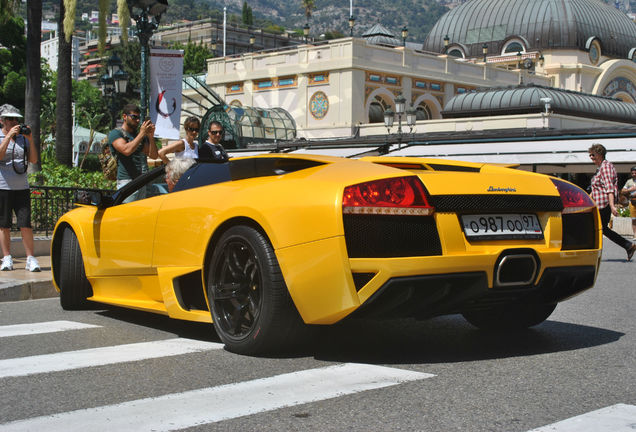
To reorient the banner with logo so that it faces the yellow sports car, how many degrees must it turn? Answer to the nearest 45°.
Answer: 0° — it already faces it

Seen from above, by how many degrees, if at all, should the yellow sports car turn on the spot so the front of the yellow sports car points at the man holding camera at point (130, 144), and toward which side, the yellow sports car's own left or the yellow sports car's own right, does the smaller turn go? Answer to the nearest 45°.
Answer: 0° — it already faces them

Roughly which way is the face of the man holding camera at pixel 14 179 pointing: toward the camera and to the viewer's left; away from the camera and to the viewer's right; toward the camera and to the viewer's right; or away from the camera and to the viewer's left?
toward the camera and to the viewer's right

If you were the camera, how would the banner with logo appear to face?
facing the viewer

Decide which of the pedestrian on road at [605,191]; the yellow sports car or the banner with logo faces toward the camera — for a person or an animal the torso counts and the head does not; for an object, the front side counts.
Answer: the banner with logo

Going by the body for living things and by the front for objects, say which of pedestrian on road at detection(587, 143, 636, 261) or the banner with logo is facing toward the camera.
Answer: the banner with logo

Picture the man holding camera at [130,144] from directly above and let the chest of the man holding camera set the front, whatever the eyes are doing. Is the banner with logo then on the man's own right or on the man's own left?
on the man's own left

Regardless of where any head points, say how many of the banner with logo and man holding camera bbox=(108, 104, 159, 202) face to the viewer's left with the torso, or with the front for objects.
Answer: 0

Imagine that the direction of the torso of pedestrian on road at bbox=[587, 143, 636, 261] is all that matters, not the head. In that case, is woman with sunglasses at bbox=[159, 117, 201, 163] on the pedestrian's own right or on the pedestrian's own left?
on the pedestrian's own left

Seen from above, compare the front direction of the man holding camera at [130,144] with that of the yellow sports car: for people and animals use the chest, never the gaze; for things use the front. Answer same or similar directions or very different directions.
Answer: very different directions

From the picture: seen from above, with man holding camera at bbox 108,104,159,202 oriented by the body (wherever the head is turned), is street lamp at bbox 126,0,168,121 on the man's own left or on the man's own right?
on the man's own left

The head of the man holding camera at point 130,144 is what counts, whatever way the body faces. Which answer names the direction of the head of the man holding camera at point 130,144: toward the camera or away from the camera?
toward the camera
